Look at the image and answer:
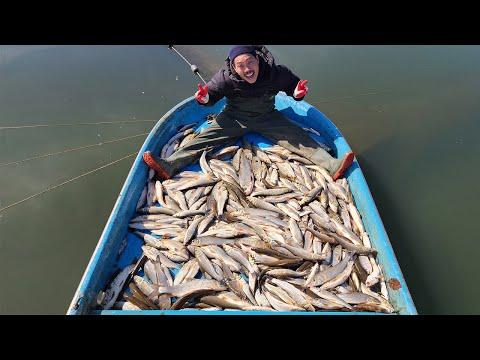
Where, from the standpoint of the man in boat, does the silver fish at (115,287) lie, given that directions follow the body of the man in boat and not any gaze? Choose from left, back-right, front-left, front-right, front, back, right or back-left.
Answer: front-right

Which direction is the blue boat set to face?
away from the camera

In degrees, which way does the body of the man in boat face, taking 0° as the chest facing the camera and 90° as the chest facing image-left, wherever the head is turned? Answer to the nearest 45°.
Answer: approximately 0°
